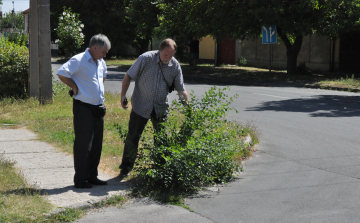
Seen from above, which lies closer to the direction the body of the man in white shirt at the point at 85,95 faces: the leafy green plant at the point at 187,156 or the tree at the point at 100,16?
the leafy green plant

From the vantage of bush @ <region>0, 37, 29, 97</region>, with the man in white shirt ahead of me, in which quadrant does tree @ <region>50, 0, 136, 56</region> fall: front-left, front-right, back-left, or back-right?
back-left

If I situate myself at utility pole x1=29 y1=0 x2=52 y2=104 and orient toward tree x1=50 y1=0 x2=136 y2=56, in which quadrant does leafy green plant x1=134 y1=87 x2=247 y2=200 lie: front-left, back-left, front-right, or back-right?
back-right

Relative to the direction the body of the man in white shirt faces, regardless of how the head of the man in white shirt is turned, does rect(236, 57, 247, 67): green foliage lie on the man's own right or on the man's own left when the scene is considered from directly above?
on the man's own left

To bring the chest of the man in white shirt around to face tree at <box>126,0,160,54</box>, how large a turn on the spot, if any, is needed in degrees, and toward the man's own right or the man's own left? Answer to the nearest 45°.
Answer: approximately 135° to the man's own left

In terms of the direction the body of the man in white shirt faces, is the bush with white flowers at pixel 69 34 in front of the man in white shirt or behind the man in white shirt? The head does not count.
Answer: behind

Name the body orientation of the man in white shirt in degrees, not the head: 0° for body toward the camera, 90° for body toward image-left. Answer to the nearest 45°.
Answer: approximately 315°

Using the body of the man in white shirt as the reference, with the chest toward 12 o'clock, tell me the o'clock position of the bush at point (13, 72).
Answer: The bush is roughly at 7 o'clock from the man in white shirt.

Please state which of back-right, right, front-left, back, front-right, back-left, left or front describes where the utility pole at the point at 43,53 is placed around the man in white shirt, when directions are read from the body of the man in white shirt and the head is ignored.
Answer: back-left
